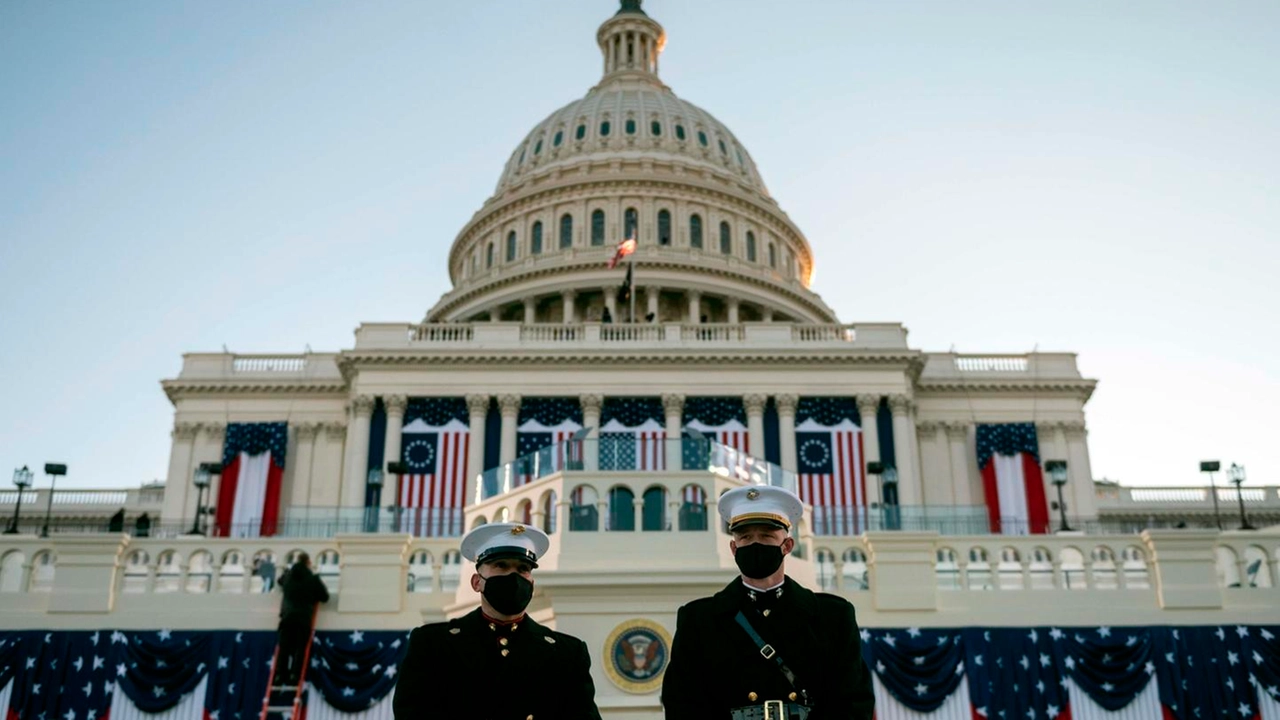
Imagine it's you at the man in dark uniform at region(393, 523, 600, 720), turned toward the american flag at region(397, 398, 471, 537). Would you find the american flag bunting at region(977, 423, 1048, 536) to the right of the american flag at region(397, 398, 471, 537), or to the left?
right

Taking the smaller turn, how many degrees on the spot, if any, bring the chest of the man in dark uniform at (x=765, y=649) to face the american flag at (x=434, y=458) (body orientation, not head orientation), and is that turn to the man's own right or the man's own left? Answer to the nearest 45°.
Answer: approximately 180°

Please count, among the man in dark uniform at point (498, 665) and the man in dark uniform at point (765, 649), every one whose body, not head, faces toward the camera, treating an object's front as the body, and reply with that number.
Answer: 2

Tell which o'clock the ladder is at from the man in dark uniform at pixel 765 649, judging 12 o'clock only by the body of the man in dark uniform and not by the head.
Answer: The ladder is roughly at 5 o'clock from the man in dark uniform.

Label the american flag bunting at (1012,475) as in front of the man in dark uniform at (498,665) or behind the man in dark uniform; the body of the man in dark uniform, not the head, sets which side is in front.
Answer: behind

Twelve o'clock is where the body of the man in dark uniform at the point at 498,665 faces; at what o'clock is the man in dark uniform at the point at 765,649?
the man in dark uniform at the point at 765,649 is roughly at 10 o'clock from the man in dark uniform at the point at 498,665.

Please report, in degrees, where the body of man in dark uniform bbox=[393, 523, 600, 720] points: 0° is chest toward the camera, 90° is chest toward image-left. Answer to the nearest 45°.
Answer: approximately 0°

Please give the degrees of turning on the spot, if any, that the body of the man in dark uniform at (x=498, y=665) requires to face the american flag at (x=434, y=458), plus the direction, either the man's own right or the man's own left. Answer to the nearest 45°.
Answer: approximately 180°

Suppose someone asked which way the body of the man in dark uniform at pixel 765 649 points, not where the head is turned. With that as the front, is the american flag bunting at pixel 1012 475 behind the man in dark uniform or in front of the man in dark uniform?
behind
